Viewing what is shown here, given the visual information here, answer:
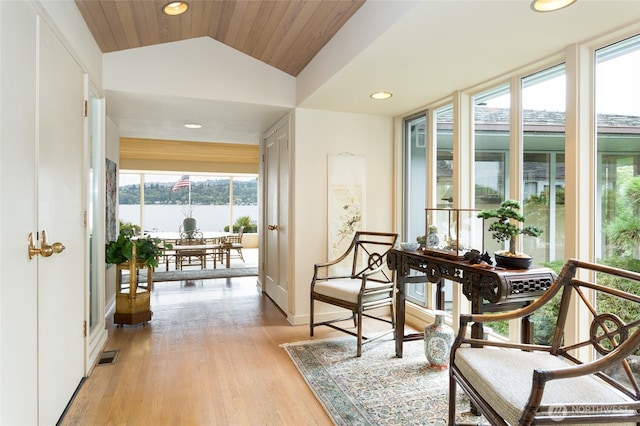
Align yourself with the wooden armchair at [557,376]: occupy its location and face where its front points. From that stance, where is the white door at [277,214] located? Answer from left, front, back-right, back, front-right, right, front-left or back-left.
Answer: right

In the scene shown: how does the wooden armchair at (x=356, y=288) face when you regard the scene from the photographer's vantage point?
facing the viewer and to the left of the viewer

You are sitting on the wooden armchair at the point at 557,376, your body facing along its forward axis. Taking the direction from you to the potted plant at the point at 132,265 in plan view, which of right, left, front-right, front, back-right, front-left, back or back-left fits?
front-right

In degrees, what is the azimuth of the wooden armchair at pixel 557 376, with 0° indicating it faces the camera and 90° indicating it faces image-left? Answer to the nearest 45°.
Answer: approximately 45°

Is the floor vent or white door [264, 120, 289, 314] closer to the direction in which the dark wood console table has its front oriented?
the floor vent

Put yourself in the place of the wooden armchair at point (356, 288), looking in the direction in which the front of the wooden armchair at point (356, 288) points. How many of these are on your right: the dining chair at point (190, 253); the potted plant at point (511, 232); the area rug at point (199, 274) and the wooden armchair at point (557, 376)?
2

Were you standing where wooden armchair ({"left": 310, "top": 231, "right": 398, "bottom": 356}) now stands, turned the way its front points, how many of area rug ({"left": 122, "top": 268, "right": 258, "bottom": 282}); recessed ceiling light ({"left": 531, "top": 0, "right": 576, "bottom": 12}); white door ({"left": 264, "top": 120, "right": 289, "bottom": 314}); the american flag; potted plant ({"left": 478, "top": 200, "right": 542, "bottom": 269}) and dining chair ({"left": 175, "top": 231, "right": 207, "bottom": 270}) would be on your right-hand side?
4

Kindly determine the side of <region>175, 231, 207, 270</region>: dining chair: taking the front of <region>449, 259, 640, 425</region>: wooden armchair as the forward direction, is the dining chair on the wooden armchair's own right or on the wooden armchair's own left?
on the wooden armchair's own right

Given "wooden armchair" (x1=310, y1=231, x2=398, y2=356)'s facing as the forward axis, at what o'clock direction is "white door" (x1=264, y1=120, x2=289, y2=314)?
The white door is roughly at 3 o'clock from the wooden armchair.

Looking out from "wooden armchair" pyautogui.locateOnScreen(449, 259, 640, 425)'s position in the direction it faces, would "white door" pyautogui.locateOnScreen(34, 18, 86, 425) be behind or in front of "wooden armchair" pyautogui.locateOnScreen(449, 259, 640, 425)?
in front

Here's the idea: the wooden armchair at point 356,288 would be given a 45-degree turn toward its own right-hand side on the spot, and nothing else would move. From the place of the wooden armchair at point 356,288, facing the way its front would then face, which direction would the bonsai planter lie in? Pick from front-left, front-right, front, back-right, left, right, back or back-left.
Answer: back-left
